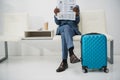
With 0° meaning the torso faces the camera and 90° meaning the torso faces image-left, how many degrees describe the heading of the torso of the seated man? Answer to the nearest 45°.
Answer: approximately 0°

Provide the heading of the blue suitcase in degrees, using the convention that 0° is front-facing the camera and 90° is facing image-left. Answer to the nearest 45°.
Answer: approximately 0°

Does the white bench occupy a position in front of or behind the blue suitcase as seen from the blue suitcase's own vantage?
behind

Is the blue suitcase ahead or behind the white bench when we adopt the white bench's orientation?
ahead
